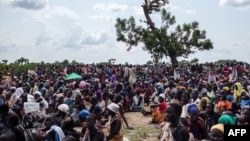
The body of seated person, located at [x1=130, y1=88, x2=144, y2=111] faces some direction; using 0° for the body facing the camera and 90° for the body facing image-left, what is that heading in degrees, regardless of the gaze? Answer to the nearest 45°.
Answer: approximately 45°

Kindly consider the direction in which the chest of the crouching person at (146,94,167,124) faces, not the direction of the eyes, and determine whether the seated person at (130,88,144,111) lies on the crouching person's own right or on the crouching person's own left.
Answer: on the crouching person's own right

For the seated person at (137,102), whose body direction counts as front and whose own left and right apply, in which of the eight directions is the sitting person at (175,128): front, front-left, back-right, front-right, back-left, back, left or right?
front-left

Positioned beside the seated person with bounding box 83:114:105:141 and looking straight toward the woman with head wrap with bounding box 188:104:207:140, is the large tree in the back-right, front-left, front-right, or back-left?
front-left

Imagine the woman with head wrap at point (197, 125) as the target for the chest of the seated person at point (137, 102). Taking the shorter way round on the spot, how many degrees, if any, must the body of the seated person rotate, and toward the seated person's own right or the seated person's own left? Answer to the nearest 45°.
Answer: approximately 45° to the seated person's own left
